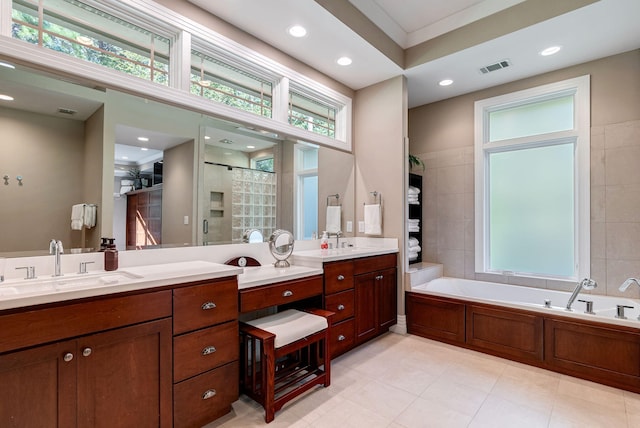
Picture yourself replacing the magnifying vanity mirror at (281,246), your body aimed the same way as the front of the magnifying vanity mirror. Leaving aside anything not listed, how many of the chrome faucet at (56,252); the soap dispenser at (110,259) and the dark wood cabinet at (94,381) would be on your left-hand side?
0

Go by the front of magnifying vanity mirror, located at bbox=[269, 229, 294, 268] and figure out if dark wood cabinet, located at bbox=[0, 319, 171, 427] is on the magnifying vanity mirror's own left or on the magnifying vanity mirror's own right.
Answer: on the magnifying vanity mirror's own right

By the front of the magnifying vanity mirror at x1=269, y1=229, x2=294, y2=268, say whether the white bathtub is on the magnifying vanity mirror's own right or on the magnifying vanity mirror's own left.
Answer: on the magnifying vanity mirror's own left

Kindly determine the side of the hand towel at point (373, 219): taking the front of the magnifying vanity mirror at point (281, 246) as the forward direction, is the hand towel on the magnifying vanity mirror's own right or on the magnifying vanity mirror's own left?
on the magnifying vanity mirror's own left

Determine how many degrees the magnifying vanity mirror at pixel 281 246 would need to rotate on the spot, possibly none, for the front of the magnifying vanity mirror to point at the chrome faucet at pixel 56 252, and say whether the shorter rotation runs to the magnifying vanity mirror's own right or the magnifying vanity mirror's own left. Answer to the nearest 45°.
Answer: approximately 90° to the magnifying vanity mirror's own right

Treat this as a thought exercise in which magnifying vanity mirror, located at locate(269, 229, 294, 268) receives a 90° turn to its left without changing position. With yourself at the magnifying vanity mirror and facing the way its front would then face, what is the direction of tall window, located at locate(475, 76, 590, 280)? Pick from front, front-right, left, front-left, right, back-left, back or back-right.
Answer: front-right

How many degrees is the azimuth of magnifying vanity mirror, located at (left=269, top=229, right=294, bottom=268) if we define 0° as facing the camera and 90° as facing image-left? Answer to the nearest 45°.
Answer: approximately 315°

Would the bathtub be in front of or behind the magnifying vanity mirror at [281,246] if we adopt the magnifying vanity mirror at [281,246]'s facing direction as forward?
in front

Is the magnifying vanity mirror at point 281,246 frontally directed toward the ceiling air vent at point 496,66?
no

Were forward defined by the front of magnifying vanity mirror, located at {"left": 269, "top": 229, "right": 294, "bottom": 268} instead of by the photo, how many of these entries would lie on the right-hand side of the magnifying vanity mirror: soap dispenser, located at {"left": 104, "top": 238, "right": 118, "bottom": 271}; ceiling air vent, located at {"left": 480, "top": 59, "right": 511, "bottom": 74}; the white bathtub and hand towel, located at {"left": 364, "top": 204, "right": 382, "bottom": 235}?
1

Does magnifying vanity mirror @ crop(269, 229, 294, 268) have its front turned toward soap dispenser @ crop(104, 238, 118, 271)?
no
